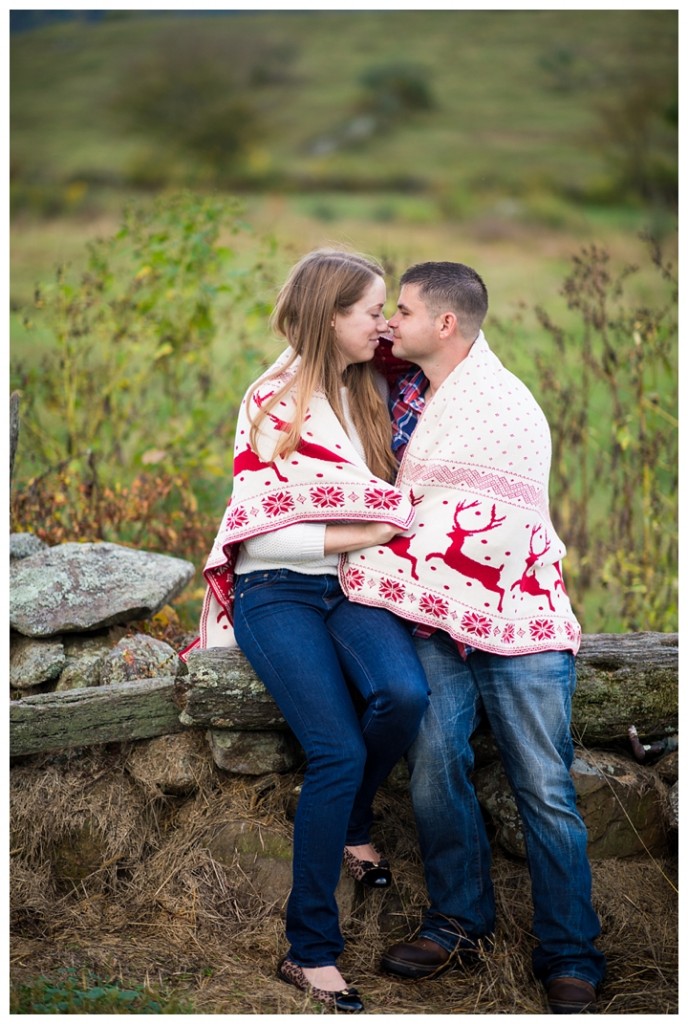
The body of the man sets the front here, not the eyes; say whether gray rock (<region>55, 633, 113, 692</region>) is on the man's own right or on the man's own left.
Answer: on the man's own right

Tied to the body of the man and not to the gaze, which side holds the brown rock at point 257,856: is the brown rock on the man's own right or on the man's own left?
on the man's own right

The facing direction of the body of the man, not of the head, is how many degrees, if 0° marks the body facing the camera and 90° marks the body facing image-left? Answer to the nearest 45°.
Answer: approximately 45°

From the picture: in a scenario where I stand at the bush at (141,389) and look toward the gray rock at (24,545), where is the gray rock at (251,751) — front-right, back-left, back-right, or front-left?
front-left

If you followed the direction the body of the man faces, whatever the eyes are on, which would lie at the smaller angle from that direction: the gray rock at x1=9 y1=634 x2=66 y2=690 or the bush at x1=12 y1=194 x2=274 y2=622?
the gray rock

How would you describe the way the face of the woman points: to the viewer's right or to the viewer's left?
to the viewer's right

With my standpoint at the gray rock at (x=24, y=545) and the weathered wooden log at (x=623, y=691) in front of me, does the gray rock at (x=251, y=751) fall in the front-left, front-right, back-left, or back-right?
front-right

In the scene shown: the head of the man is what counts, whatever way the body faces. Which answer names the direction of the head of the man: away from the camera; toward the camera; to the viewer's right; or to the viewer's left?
to the viewer's left

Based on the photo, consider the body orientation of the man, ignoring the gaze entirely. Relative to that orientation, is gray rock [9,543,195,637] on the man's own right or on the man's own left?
on the man's own right

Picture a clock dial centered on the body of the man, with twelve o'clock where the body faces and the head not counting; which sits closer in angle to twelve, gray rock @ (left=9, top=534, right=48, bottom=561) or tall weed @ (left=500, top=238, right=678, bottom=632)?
the gray rock

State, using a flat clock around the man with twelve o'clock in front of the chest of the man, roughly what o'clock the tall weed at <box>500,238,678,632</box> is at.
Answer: The tall weed is roughly at 5 o'clock from the man.

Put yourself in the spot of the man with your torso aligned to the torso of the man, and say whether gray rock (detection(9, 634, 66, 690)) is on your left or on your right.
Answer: on your right

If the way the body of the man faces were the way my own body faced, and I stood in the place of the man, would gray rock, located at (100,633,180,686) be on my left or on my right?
on my right

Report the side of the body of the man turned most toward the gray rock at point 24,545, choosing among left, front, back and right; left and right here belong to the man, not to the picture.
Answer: right
